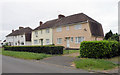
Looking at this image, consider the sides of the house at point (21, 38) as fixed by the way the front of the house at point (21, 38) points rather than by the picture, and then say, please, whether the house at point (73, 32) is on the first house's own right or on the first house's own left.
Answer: on the first house's own left

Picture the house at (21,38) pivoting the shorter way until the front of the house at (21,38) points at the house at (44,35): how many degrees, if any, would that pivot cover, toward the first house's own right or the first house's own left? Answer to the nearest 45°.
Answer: approximately 45° to the first house's own left

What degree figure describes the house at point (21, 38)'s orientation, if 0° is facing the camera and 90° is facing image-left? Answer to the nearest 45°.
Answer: approximately 45°

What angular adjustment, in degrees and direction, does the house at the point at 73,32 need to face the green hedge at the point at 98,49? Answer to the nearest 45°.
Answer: approximately 45° to its left

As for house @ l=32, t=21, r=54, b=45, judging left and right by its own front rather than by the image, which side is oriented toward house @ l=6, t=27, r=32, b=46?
right

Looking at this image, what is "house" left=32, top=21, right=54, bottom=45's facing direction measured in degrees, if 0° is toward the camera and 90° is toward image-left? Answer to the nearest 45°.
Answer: approximately 45°

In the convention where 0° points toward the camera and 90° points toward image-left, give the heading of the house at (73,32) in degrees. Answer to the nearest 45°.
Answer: approximately 45°
